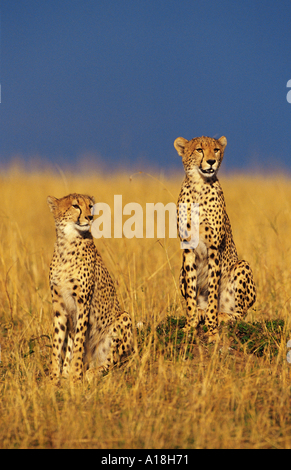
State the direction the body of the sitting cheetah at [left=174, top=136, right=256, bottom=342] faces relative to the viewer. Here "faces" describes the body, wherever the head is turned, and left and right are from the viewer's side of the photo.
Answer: facing the viewer and to the left of the viewer
